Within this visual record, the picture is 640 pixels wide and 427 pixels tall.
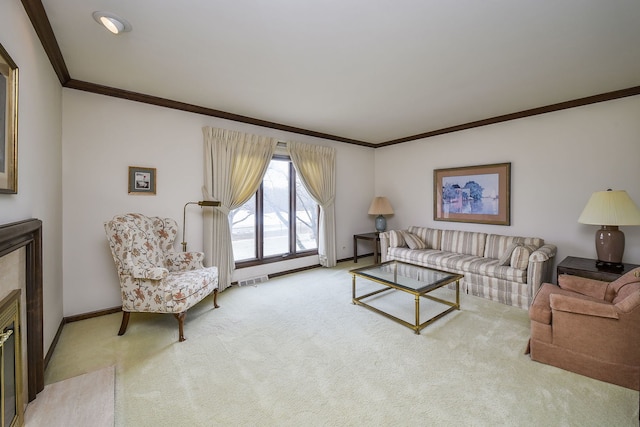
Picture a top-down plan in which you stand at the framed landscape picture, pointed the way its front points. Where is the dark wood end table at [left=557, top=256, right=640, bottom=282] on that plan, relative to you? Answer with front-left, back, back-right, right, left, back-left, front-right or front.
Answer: left

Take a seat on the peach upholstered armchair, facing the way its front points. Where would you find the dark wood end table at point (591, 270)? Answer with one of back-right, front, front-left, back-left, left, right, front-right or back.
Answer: right

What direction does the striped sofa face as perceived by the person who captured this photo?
facing the viewer and to the left of the viewer

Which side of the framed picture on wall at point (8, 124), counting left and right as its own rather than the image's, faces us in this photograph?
right

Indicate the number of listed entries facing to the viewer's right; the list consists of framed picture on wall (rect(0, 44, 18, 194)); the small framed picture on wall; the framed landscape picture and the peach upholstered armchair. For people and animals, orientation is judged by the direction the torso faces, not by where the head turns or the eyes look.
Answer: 1

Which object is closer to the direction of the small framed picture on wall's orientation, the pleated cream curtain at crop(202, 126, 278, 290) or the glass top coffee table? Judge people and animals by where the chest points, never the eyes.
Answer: the glass top coffee table

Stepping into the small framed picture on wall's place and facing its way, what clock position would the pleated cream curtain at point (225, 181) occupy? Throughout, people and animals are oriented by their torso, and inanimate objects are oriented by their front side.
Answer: The pleated cream curtain is roughly at 9 o'clock from the small framed picture on wall.

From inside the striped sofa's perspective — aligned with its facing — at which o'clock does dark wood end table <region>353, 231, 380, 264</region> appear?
The dark wood end table is roughly at 2 o'clock from the striped sofa.

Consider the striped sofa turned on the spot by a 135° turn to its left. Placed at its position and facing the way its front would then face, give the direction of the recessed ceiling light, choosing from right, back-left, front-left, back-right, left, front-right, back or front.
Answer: back-right

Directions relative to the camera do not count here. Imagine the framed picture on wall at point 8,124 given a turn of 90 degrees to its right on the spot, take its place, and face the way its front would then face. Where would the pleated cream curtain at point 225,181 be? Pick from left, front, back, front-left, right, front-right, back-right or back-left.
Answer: back-left

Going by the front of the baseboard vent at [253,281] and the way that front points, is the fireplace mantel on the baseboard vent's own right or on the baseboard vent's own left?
on the baseboard vent's own right

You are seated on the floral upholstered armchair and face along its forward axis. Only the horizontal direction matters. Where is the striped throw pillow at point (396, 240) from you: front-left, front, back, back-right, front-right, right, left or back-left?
front-left

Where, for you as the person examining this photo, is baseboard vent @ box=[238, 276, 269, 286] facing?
facing the viewer and to the right of the viewer

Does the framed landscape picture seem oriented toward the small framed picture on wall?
yes

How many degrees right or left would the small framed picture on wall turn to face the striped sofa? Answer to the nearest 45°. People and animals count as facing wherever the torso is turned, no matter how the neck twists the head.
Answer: approximately 45° to its left

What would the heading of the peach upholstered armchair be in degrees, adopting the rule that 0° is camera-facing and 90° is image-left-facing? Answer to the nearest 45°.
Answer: approximately 90°

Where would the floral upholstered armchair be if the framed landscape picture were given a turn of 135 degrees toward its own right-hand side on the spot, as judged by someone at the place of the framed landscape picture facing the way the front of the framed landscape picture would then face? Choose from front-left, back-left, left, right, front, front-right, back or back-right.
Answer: back-left

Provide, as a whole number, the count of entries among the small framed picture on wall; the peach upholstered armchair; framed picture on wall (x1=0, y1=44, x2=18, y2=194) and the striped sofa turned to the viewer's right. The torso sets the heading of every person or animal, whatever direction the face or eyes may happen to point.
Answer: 1

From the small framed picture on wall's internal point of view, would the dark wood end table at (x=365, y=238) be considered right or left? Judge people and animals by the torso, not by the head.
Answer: on its left
